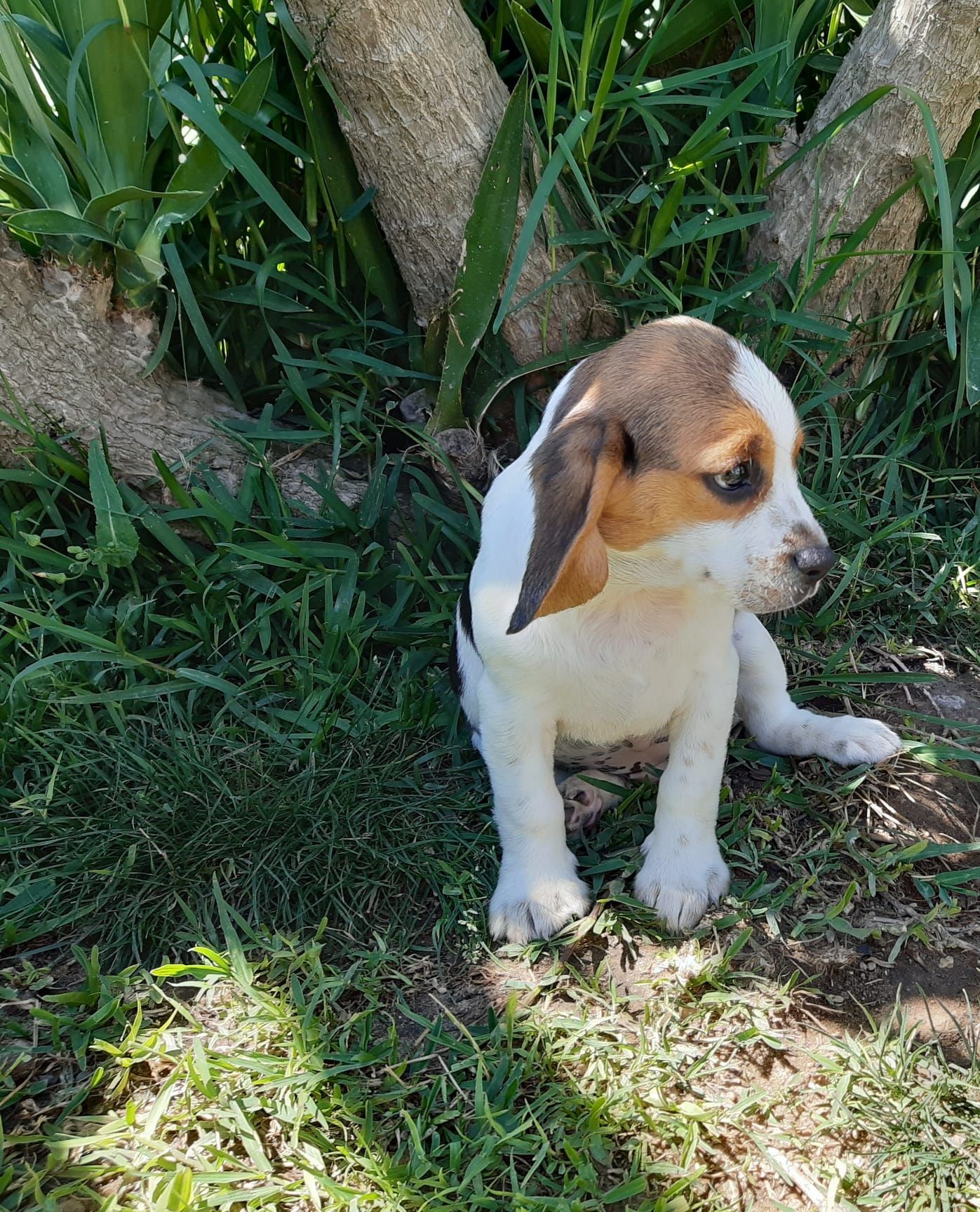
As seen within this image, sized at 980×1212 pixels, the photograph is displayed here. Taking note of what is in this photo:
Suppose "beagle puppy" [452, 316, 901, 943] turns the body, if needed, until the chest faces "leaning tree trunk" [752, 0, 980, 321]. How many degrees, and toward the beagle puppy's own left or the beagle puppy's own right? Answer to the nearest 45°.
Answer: approximately 180°

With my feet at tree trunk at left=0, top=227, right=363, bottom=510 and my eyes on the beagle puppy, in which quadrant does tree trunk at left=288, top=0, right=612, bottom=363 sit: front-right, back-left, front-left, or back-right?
front-left

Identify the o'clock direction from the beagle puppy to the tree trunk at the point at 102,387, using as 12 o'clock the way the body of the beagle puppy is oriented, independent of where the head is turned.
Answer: The tree trunk is roughly at 4 o'clock from the beagle puppy.

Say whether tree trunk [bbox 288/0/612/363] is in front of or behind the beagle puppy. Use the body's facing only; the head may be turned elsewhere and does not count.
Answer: behind

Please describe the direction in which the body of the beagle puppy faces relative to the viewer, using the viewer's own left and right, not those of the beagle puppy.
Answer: facing the viewer

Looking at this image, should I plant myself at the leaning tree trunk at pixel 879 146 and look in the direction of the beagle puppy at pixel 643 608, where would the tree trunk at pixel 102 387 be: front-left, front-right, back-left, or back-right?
front-right
